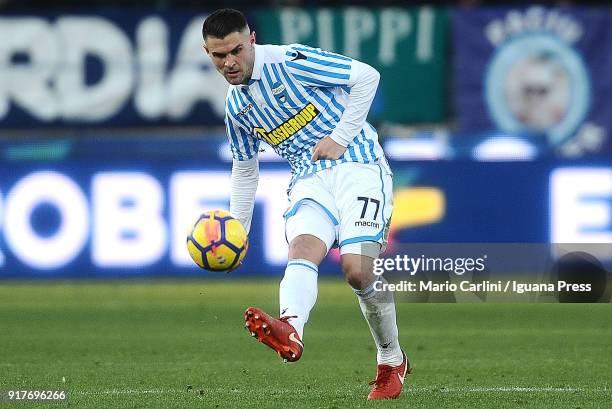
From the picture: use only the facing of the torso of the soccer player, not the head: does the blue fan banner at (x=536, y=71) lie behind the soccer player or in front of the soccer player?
behind

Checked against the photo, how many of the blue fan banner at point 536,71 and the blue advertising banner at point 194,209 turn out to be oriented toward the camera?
2

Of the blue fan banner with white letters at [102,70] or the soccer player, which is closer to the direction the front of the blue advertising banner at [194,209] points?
the soccer player

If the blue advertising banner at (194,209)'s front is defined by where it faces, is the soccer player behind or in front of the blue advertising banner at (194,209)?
in front

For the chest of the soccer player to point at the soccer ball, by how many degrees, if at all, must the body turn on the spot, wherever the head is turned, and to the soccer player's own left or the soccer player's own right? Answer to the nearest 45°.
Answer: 0° — they already face it

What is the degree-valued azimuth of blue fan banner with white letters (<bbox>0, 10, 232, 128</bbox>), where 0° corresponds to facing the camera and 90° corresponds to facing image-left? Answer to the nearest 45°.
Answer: approximately 0°

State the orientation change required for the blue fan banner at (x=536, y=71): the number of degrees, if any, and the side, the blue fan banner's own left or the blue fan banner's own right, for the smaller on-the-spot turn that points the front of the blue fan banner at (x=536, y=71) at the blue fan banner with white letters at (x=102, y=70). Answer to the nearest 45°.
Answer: approximately 90° to the blue fan banner's own right

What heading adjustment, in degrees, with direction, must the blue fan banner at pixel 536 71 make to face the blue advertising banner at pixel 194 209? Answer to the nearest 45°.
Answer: approximately 45° to its right

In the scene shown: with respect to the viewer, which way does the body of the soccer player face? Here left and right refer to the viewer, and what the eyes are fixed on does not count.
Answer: facing the viewer and to the left of the viewer

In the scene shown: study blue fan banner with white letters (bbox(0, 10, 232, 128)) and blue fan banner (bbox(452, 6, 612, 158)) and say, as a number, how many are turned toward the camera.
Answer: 2

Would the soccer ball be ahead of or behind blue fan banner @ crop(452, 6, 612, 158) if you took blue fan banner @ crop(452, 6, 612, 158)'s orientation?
ahead
